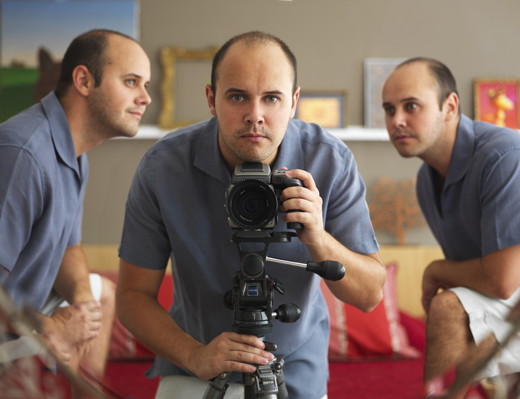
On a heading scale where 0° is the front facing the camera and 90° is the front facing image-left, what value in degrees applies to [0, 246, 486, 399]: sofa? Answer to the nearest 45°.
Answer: approximately 0°

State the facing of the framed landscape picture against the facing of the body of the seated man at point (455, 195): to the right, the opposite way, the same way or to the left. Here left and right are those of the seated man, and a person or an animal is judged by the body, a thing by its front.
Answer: to the left

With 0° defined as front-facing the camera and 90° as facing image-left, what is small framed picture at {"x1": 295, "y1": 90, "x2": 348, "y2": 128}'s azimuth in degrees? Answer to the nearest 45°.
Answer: approximately 0°

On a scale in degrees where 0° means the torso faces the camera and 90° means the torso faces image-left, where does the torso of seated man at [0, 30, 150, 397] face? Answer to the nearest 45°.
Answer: approximately 270°

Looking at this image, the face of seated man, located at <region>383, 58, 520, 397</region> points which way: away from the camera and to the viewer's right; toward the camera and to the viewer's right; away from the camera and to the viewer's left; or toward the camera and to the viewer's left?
toward the camera and to the viewer's left

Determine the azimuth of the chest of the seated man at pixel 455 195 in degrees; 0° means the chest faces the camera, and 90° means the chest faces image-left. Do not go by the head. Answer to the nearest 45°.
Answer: approximately 45°
